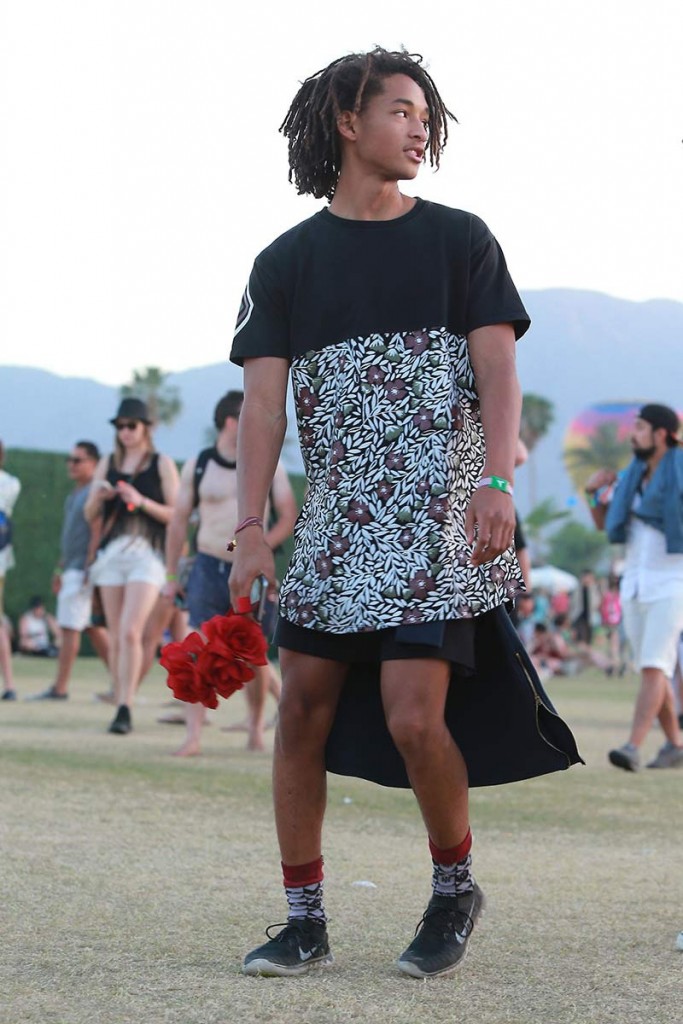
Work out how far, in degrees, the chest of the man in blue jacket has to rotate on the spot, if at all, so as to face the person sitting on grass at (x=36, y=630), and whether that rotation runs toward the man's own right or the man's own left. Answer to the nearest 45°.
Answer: approximately 90° to the man's own right

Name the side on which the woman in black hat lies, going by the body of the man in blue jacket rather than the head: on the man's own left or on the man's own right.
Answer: on the man's own right

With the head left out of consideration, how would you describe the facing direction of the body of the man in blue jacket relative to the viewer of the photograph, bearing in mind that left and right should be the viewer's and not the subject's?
facing the viewer and to the left of the viewer

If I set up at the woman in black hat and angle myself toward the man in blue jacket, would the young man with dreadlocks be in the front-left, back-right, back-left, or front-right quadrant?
front-right

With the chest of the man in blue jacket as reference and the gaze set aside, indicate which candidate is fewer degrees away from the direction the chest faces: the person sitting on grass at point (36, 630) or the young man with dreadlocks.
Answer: the young man with dreadlocks

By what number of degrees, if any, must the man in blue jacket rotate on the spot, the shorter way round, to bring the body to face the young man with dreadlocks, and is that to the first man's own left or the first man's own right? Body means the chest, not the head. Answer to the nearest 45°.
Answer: approximately 45° to the first man's own left

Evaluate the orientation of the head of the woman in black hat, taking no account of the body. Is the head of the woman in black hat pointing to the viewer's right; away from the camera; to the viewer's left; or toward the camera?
toward the camera
